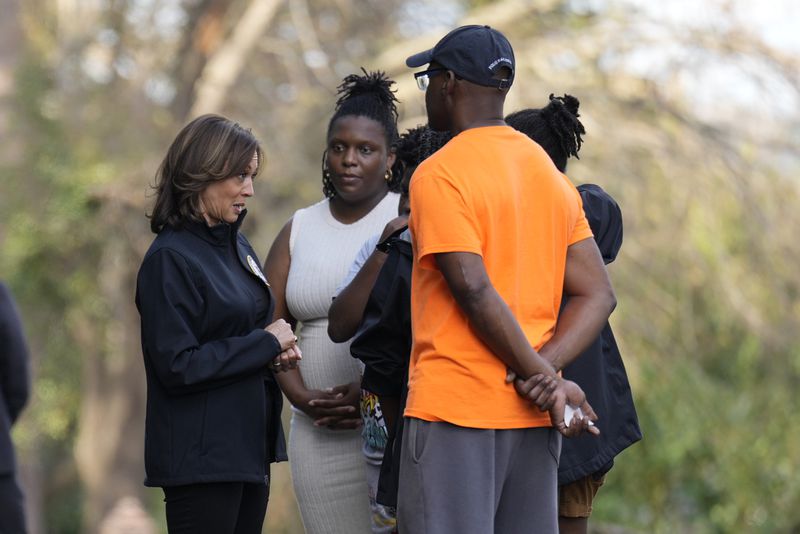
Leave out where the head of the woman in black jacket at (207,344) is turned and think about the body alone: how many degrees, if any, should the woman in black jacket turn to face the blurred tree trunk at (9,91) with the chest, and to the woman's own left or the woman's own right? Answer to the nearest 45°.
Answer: approximately 90° to the woman's own left

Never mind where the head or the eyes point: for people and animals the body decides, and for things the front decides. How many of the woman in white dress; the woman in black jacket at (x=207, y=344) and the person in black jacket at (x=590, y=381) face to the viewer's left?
1

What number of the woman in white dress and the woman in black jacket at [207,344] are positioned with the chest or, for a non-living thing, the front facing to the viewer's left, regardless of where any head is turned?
0

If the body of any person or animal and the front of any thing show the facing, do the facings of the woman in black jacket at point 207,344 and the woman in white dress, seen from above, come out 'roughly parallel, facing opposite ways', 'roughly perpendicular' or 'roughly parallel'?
roughly perpendicular

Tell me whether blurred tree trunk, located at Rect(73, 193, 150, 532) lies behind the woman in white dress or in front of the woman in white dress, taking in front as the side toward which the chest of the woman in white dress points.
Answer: behind

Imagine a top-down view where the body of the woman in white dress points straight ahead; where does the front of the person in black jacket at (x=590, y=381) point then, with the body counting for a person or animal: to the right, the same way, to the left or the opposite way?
to the right

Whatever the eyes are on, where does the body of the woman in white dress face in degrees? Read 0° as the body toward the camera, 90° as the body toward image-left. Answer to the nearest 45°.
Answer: approximately 0°

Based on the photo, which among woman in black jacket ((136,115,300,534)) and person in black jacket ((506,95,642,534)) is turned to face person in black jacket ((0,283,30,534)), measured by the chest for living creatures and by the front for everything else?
person in black jacket ((506,95,642,534))

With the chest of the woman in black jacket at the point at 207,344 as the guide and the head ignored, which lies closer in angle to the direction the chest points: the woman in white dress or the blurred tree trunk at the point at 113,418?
the woman in white dress

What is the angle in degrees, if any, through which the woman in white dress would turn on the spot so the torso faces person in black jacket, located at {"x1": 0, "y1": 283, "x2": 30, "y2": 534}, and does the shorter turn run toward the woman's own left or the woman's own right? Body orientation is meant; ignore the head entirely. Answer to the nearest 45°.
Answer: approximately 90° to the woman's own right

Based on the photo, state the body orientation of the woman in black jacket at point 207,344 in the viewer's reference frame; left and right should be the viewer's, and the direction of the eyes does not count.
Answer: facing to the right of the viewer

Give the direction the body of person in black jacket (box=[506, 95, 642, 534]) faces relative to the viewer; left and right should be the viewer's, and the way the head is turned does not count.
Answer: facing to the left of the viewer

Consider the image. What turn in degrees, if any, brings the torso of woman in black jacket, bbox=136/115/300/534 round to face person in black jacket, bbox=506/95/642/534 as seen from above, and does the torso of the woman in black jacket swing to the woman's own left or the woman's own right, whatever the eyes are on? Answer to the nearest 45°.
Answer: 0° — they already face them
